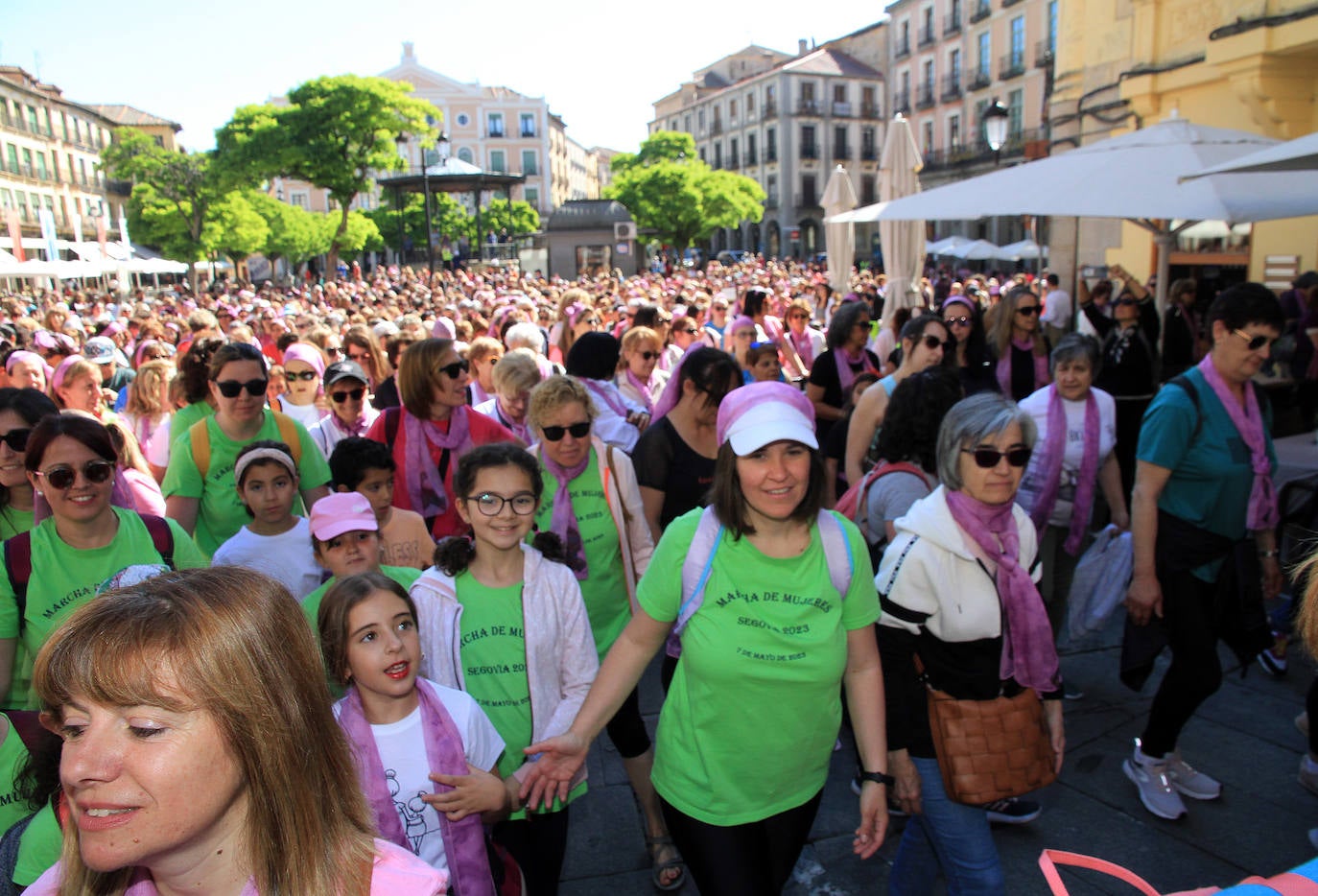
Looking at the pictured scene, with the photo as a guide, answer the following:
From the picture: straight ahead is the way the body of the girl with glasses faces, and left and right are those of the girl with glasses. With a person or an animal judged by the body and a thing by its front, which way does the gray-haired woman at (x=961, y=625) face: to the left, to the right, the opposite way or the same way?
the same way

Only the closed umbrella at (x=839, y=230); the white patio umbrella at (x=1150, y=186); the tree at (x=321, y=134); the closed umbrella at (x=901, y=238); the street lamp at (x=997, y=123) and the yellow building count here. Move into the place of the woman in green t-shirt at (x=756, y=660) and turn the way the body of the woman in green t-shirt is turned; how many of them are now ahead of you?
0

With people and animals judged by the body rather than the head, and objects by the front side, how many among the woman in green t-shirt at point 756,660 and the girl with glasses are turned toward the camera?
2

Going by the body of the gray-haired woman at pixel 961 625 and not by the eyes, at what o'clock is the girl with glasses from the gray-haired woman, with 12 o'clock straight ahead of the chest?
The girl with glasses is roughly at 4 o'clock from the gray-haired woman.

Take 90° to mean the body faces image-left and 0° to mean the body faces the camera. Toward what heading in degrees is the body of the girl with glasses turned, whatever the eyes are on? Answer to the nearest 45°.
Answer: approximately 0°

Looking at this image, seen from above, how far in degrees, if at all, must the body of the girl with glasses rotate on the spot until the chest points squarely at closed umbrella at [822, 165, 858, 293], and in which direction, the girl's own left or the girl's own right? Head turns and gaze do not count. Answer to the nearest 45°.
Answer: approximately 135° to the girl's own left

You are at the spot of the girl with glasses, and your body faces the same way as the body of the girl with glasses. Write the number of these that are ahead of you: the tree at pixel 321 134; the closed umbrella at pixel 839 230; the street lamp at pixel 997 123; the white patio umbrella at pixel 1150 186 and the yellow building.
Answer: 0

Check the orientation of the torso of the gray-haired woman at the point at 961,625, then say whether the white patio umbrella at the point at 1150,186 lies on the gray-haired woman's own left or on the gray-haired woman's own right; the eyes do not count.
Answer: on the gray-haired woman's own left

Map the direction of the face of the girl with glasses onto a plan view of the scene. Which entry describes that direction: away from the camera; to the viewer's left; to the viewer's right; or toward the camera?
toward the camera

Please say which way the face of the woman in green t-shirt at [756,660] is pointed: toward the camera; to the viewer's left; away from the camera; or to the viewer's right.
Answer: toward the camera

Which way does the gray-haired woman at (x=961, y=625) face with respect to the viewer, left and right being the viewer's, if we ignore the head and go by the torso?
facing the viewer and to the right of the viewer

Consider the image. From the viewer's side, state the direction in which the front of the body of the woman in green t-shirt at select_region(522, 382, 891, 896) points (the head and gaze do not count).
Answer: toward the camera

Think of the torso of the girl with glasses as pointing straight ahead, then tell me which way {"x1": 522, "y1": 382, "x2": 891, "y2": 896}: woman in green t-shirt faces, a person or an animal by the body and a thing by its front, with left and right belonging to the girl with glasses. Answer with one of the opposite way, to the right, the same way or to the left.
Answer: the same way

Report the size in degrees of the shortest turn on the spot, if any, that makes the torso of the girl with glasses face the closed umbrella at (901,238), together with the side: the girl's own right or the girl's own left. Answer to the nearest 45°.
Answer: approximately 135° to the girl's own left

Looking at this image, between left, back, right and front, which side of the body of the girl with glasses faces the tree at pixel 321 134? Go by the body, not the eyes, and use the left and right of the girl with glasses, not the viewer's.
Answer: back

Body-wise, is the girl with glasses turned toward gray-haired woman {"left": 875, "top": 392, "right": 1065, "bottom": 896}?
no

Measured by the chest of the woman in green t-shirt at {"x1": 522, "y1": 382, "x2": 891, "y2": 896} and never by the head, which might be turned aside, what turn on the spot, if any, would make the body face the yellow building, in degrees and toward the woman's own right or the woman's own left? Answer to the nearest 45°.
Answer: approximately 135° to the woman's own left
